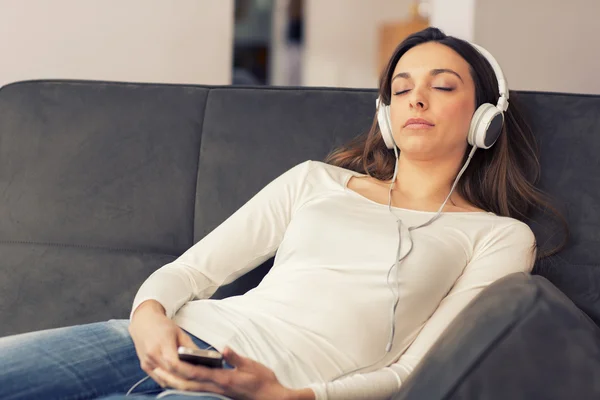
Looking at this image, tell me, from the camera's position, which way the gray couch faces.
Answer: facing the viewer
